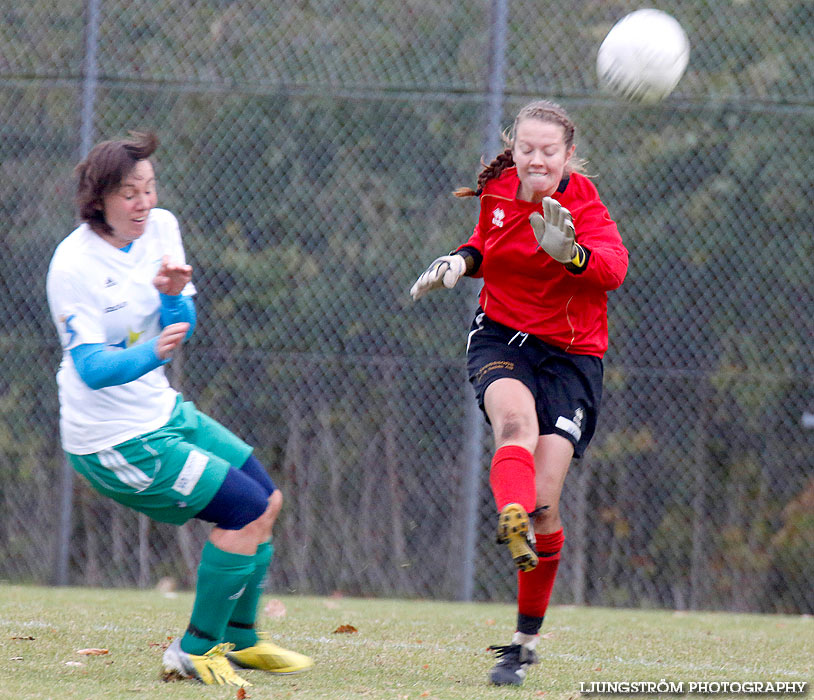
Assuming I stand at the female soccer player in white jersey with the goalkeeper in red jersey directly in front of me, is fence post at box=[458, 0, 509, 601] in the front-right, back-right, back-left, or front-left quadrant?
front-left

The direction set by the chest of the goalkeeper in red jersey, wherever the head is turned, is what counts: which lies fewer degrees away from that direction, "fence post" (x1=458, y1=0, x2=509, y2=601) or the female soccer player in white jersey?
the female soccer player in white jersey

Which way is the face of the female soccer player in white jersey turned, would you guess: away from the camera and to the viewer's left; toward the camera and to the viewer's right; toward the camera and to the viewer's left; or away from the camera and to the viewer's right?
toward the camera and to the viewer's right

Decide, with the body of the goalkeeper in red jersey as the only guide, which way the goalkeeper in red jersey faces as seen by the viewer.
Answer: toward the camera

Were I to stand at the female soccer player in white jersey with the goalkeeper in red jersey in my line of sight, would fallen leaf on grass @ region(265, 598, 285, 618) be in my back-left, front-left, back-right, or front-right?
front-left

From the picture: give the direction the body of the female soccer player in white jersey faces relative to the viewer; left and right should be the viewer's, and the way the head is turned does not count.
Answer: facing the viewer and to the right of the viewer

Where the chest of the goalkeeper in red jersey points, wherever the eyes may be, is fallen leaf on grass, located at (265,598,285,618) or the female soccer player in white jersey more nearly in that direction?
the female soccer player in white jersey

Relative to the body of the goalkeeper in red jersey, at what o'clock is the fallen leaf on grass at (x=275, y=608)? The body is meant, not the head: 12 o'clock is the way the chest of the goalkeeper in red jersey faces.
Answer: The fallen leaf on grass is roughly at 5 o'clock from the goalkeeper in red jersey.

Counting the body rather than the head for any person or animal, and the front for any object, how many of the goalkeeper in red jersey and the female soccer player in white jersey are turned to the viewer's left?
0

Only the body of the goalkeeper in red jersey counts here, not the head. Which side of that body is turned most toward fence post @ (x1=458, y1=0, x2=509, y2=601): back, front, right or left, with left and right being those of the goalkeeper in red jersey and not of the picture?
back

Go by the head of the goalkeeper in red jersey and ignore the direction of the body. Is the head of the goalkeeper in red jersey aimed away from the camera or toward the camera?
toward the camera

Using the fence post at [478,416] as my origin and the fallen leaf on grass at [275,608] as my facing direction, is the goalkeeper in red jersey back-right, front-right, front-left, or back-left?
front-left

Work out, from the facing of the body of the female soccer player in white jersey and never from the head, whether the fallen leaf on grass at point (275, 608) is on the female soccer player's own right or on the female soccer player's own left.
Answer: on the female soccer player's own left
